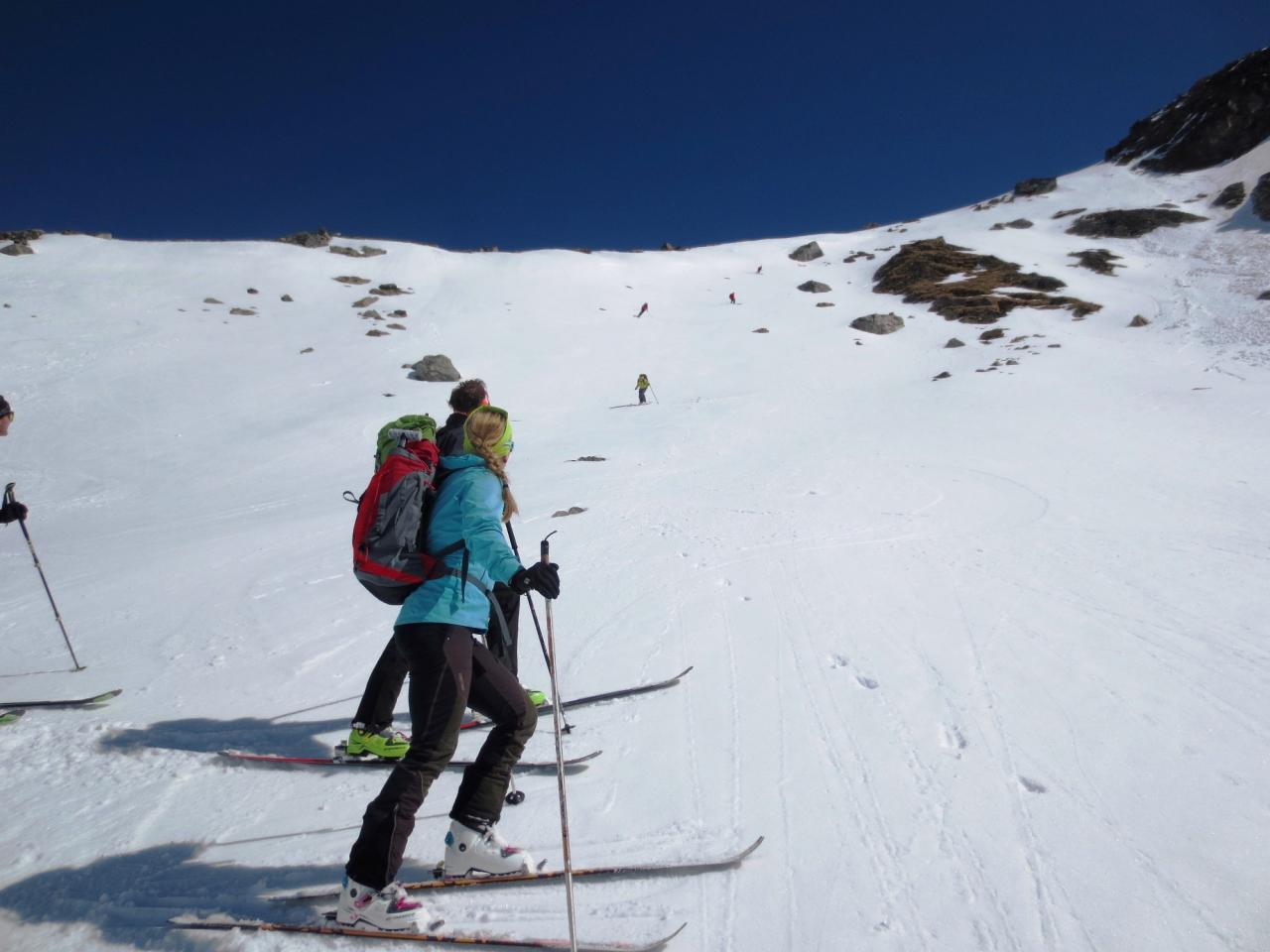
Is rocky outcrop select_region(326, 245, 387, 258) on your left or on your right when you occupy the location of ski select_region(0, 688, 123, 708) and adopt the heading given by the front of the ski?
on your left

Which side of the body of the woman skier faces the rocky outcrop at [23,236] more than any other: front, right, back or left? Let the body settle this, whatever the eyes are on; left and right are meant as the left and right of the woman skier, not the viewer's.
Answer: left

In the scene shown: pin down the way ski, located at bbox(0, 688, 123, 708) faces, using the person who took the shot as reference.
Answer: facing to the right of the viewer

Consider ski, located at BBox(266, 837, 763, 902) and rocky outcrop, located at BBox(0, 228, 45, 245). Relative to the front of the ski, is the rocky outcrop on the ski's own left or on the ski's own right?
on the ski's own left

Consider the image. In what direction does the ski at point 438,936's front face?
to the viewer's right

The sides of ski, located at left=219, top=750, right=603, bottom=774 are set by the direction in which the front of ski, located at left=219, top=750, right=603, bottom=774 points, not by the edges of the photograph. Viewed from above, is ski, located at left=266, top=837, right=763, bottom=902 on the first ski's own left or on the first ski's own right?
on the first ski's own right

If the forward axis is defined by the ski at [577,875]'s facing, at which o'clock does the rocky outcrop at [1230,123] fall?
The rocky outcrop is roughly at 11 o'clock from the ski.

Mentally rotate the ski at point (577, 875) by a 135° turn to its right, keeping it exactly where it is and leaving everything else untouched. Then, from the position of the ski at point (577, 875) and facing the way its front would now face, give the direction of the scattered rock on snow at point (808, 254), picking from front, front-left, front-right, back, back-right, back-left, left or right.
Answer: back

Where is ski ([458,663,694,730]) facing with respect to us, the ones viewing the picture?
facing to the right of the viewer

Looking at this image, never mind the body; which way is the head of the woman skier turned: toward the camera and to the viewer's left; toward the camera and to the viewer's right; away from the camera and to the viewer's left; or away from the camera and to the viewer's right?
away from the camera and to the viewer's right

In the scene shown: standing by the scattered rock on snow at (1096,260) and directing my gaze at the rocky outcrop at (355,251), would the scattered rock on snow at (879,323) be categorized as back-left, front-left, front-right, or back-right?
front-left

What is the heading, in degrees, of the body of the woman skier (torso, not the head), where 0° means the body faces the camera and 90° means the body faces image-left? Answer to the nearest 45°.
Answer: approximately 270°

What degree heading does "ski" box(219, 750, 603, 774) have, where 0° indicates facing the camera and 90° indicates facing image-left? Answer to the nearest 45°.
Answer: approximately 270°

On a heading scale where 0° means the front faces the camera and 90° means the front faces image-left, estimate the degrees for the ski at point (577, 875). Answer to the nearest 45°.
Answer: approximately 270°

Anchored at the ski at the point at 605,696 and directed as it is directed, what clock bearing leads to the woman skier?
The woman skier is roughly at 4 o'clock from the ski.
